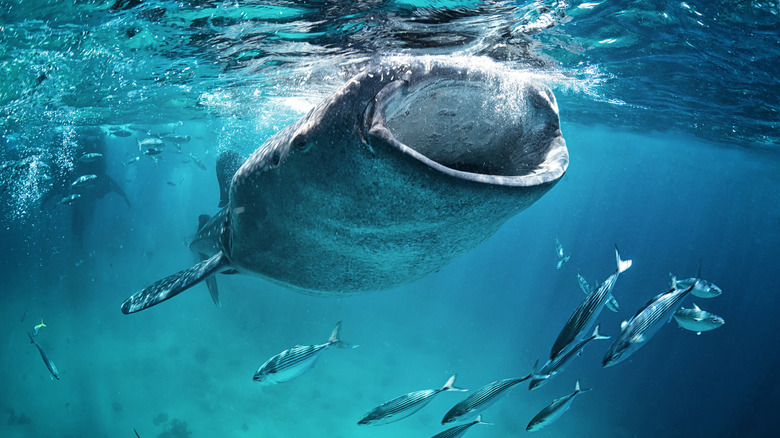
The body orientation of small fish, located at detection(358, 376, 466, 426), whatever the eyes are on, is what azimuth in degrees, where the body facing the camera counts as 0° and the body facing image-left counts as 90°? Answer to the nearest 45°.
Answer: approximately 90°

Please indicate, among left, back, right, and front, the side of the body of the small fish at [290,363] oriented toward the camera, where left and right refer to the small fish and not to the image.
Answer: left

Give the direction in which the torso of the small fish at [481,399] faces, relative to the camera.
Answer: to the viewer's left

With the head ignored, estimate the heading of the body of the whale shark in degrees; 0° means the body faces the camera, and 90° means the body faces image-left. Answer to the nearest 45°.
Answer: approximately 315°
